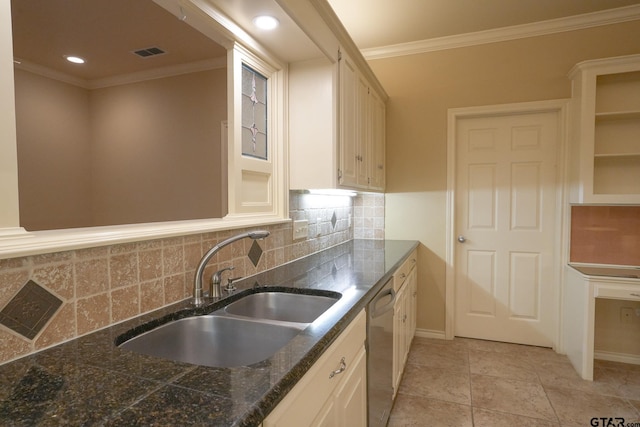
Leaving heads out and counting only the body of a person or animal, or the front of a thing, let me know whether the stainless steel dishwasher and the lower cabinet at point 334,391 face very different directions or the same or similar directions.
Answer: same or similar directions

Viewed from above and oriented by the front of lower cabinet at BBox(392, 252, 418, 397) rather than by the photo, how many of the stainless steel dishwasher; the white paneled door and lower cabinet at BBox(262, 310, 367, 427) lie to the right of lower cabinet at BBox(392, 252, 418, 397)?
2

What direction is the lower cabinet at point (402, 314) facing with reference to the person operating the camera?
facing to the right of the viewer

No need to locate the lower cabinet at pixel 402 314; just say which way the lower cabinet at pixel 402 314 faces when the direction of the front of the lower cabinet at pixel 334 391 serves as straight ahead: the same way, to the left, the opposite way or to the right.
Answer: the same way

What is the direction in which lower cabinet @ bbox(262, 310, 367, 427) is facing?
to the viewer's right

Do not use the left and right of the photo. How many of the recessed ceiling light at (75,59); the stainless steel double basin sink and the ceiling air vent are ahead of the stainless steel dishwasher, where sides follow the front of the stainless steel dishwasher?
0

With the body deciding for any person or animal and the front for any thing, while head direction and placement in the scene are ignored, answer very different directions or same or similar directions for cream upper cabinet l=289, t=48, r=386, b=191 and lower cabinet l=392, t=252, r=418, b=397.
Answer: same or similar directions

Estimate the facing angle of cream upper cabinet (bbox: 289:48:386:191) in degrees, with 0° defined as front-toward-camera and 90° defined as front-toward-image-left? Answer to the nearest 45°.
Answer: approximately 270°

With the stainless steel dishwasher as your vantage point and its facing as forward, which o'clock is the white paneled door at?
The white paneled door is roughly at 10 o'clock from the stainless steel dishwasher.

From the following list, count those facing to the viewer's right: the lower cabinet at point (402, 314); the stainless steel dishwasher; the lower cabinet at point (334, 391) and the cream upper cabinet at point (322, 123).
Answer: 4

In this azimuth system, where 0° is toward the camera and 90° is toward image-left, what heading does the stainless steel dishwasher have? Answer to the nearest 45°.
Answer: approximately 270°

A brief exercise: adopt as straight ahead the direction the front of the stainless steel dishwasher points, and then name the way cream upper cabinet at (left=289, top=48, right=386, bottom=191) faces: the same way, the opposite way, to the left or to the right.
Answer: the same way

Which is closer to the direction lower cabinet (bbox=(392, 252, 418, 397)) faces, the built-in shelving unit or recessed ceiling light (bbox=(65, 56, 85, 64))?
the built-in shelving unit

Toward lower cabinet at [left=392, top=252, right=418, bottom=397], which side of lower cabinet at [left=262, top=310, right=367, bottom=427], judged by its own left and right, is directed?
left

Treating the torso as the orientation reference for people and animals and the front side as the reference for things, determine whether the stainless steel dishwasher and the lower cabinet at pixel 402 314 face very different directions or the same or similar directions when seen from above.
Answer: same or similar directions

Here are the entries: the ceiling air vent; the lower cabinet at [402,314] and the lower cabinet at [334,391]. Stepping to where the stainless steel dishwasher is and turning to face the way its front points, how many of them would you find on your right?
1

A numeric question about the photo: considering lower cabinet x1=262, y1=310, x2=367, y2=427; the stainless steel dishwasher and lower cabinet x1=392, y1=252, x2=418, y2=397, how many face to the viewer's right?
3
